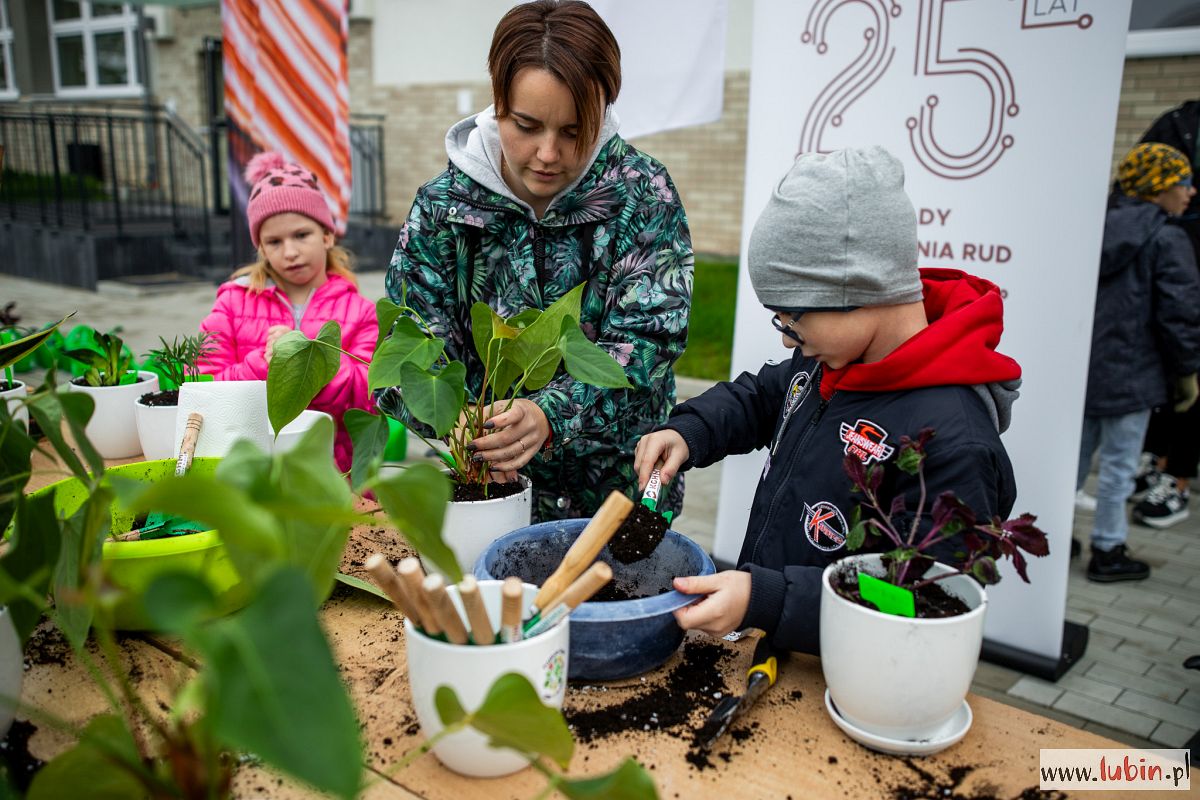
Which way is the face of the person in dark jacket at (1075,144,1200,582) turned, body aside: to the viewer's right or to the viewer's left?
to the viewer's right

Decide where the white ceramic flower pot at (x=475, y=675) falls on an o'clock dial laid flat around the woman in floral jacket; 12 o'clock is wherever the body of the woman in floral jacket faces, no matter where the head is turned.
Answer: The white ceramic flower pot is roughly at 12 o'clock from the woman in floral jacket.

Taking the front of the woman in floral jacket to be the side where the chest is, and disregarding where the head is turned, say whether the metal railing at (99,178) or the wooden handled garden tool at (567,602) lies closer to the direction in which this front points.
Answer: the wooden handled garden tool

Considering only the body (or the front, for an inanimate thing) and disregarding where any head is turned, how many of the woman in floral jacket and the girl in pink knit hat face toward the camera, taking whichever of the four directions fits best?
2

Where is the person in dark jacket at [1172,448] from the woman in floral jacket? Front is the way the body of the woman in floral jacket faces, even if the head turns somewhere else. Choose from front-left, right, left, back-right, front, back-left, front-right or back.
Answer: back-left

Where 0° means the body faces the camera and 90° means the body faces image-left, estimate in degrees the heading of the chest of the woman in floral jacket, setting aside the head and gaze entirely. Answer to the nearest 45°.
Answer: approximately 0°
